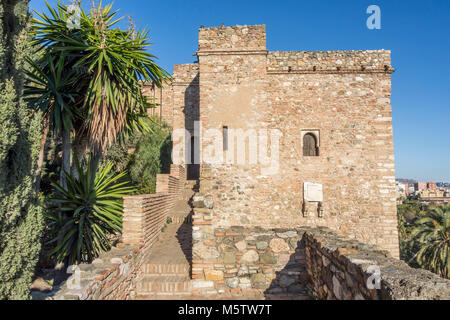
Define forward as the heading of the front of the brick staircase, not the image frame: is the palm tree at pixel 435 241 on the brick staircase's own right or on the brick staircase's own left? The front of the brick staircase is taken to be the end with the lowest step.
on the brick staircase's own left

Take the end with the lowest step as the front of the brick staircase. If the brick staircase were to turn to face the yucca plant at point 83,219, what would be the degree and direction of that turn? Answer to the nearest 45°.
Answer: approximately 90° to its right

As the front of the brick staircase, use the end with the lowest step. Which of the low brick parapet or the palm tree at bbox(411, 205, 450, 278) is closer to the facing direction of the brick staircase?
the low brick parapet

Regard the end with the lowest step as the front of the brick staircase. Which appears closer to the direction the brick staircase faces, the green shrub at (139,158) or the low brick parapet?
the low brick parapet

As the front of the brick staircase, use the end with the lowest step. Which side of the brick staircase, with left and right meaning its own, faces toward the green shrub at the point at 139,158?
back

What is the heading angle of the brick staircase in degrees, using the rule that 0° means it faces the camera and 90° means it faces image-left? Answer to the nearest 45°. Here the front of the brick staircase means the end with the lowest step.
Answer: approximately 0°
